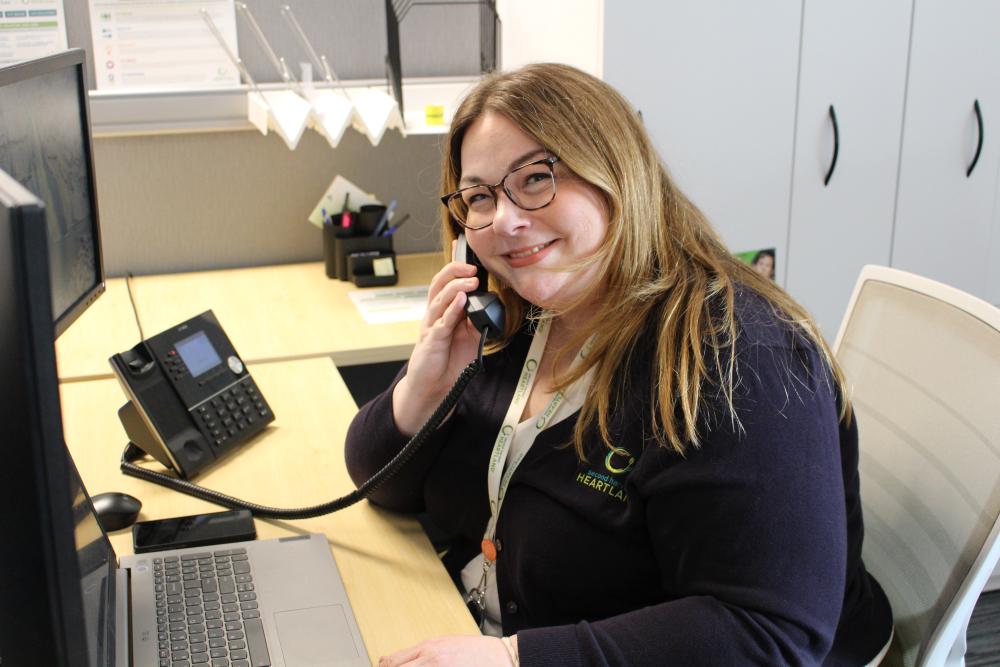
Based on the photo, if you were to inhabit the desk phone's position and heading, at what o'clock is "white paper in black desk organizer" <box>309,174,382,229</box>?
The white paper in black desk organizer is roughly at 8 o'clock from the desk phone.

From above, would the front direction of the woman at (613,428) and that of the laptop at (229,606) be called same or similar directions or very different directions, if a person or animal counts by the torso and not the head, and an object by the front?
very different directions

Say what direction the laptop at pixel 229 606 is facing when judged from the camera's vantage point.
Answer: facing to the right of the viewer

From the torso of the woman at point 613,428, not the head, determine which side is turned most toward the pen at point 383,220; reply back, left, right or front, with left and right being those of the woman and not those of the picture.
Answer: right

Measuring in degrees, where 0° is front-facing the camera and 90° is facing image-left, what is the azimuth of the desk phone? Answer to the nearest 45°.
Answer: approximately 315°

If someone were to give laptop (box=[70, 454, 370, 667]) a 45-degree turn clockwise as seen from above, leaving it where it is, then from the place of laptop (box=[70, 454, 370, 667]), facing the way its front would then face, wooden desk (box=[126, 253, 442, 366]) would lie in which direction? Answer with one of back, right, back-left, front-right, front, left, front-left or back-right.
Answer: back-left

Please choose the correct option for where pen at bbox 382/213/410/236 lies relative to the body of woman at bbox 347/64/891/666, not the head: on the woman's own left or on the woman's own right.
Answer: on the woman's own right

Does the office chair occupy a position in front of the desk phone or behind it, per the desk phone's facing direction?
in front

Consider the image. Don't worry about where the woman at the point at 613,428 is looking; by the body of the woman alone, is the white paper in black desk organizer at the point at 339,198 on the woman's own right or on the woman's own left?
on the woman's own right

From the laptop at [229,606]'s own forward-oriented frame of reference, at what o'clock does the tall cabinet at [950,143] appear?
The tall cabinet is roughly at 11 o'clock from the laptop.

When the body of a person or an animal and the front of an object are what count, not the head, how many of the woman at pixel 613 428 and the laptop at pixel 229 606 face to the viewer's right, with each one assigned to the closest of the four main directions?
1
